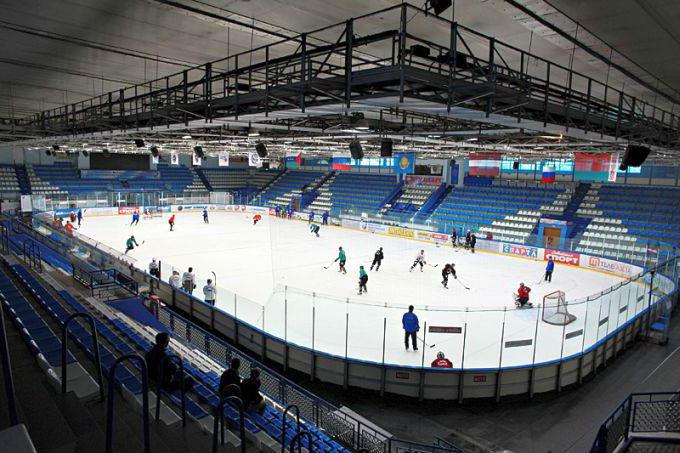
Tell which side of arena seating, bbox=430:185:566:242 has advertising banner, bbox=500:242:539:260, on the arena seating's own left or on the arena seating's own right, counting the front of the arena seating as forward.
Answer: on the arena seating's own left

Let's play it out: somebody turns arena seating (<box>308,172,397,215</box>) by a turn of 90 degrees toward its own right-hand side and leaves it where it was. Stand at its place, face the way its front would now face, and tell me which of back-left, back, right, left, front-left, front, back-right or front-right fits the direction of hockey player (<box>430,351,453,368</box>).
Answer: back-left

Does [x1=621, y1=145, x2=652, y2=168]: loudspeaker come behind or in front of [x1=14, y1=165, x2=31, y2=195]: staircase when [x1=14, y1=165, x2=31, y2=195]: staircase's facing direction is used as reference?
in front

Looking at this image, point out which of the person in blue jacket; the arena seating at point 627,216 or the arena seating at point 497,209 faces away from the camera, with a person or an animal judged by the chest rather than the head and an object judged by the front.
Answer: the person in blue jacket

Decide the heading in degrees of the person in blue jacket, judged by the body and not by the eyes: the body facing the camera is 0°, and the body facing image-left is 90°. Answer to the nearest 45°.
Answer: approximately 180°

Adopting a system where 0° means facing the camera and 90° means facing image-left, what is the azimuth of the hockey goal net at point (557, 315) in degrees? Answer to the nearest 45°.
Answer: approximately 135°

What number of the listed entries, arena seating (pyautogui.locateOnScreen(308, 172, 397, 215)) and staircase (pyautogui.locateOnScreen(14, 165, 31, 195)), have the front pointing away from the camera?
0

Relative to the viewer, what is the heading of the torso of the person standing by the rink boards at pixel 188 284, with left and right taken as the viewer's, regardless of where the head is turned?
facing away from the viewer and to the right of the viewer

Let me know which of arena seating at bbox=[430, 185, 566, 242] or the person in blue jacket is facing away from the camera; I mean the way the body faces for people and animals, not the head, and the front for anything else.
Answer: the person in blue jacket

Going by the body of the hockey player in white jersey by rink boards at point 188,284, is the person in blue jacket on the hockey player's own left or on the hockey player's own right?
on the hockey player's own right

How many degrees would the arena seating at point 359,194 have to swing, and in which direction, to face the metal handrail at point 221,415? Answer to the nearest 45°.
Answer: approximately 45° to its left

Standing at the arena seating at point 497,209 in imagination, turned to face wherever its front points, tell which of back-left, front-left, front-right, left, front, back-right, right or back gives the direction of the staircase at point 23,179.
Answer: front-right

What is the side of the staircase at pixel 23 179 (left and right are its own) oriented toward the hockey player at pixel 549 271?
front

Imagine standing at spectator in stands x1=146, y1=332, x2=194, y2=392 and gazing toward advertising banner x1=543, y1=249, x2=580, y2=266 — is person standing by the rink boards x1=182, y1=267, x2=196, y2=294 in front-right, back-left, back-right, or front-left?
front-left
